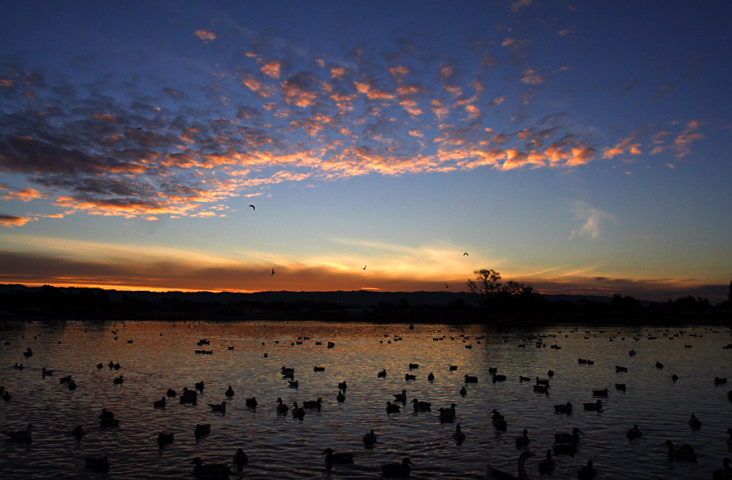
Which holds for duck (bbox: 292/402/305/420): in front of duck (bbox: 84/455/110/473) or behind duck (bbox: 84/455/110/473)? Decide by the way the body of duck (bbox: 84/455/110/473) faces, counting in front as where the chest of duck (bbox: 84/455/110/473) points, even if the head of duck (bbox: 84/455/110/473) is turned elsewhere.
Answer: in front

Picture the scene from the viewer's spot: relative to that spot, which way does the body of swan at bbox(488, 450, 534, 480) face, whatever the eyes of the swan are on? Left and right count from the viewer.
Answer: facing to the right of the viewer

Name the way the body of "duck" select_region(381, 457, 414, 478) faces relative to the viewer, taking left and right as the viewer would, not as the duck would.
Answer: facing to the right of the viewer

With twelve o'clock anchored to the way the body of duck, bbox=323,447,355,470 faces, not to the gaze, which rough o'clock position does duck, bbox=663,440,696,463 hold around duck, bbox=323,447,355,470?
duck, bbox=663,440,696,463 is roughly at 6 o'clock from duck, bbox=323,447,355,470.

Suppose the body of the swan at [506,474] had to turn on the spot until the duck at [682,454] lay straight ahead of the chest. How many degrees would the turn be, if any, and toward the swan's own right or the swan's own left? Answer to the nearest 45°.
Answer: approximately 45° to the swan's own left

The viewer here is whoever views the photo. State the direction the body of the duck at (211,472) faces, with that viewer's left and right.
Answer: facing to the left of the viewer

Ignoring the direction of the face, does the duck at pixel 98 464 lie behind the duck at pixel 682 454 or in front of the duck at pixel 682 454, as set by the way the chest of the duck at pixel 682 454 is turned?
in front

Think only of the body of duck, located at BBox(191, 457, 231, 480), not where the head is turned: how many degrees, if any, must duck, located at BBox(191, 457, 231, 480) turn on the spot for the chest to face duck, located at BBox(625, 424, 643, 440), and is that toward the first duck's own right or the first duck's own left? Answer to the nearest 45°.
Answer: approximately 180°

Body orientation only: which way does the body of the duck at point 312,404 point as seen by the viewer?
to the viewer's right

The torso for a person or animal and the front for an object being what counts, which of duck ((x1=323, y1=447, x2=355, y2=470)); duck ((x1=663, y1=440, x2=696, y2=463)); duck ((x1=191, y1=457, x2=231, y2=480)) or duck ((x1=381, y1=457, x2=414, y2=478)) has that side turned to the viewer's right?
duck ((x1=381, y1=457, x2=414, y2=478))

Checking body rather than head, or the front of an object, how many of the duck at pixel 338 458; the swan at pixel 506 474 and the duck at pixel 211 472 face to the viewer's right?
1

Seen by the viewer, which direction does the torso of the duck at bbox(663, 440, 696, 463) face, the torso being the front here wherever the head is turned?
to the viewer's left

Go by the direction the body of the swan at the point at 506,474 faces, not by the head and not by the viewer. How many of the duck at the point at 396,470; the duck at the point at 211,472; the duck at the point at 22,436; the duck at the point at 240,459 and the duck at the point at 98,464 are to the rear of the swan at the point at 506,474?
5

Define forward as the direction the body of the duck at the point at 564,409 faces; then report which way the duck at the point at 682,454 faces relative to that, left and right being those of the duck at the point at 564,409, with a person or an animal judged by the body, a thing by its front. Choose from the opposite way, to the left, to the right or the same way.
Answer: the opposite way
